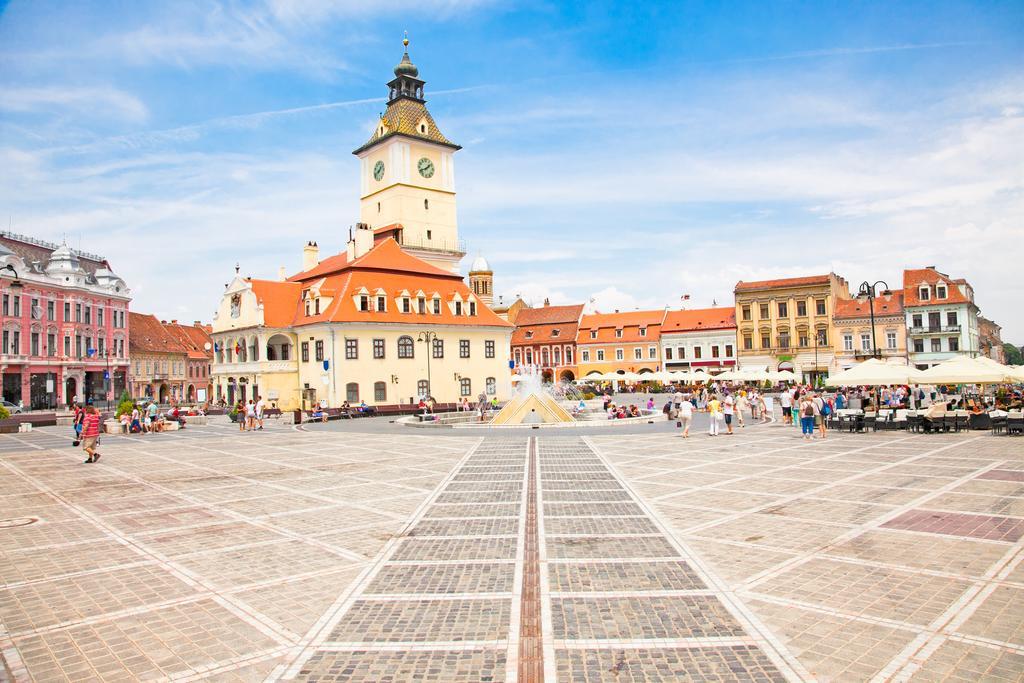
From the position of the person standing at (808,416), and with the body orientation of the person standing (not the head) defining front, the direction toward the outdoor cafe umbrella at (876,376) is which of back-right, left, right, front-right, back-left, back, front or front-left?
front-right

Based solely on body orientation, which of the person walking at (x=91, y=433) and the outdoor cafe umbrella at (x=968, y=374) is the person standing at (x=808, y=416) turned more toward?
the outdoor cafe umbrella

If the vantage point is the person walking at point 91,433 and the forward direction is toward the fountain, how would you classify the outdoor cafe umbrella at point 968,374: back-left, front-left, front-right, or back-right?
front-right

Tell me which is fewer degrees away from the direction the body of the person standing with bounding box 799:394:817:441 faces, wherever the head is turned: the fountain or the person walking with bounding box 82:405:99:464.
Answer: the fountain

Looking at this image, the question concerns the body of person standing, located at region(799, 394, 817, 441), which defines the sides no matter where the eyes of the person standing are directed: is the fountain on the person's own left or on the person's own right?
on the person's own left

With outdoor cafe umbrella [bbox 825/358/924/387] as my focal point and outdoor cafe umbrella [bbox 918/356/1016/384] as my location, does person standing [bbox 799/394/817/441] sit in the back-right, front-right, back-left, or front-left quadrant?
front-left

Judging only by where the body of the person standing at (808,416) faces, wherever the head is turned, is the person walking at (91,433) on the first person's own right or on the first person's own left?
on the first person's own left

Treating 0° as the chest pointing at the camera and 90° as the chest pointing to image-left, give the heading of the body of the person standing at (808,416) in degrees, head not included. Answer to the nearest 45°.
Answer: approximately 180°

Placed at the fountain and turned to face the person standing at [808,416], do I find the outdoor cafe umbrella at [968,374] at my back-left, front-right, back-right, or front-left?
front-left

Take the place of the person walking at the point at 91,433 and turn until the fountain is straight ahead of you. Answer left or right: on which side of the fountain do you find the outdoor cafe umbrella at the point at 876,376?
right

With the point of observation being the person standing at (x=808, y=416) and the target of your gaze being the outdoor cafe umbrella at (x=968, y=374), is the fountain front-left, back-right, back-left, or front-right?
back-left

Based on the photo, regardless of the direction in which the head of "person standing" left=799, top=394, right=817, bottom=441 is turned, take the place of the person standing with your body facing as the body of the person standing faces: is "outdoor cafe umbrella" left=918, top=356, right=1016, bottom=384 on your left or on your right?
on your right
